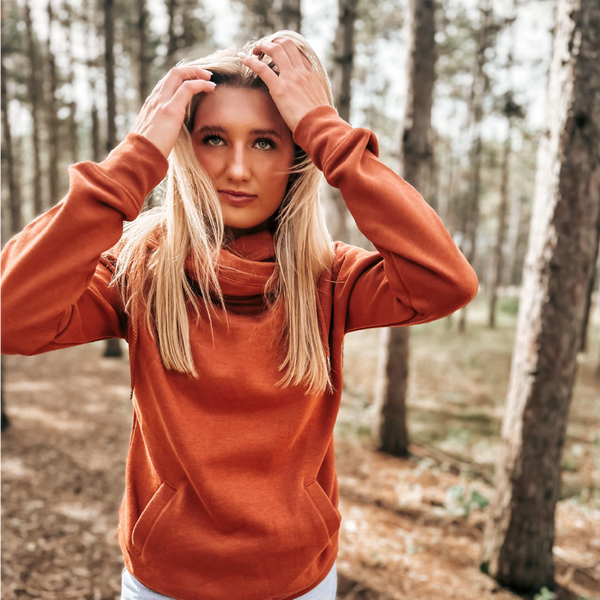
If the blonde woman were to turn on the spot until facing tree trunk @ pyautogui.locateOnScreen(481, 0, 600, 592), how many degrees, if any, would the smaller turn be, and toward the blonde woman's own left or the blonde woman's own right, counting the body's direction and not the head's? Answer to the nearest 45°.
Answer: approximately 135° to the blonde woman's own left

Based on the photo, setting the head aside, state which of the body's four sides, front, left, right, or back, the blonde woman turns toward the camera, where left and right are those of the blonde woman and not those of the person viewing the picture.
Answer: front

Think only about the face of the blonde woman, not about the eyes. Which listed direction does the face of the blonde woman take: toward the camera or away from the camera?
toward the camera

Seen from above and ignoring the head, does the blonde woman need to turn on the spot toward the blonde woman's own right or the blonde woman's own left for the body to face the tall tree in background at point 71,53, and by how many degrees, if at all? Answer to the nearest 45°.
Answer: approximately 180°

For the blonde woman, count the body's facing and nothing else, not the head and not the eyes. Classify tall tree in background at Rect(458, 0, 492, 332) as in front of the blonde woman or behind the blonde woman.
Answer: behind

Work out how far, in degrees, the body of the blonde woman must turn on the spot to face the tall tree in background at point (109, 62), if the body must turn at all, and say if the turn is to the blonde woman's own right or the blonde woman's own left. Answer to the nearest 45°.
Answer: approximately 180°

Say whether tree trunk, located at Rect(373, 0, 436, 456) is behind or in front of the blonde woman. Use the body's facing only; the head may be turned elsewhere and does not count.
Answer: behind

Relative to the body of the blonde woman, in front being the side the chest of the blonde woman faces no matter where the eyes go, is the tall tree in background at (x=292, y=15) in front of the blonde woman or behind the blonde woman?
behind
